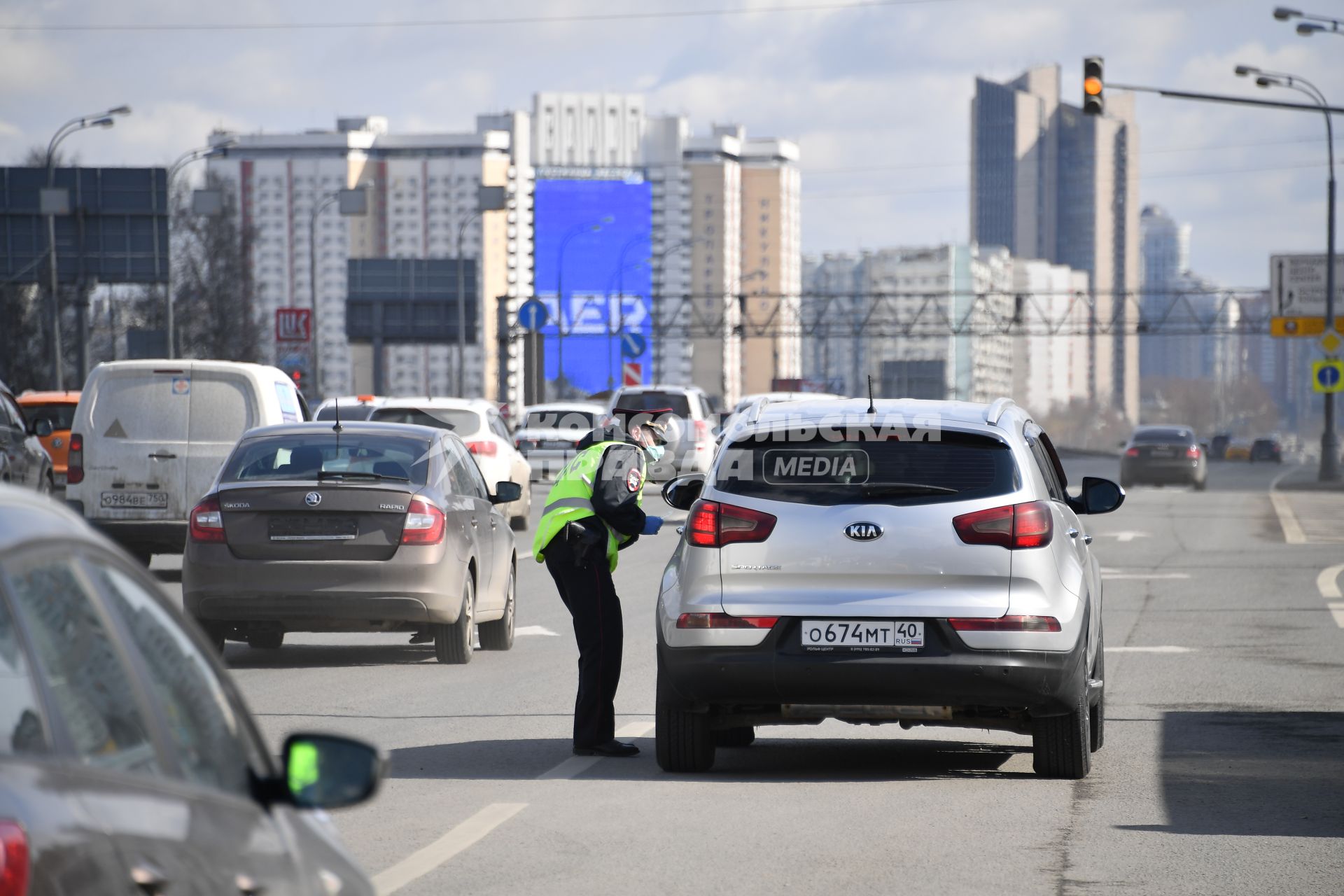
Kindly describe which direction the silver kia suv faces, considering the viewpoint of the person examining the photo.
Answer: facing away from the viewer

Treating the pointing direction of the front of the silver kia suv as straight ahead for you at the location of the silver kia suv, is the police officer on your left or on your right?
on your left

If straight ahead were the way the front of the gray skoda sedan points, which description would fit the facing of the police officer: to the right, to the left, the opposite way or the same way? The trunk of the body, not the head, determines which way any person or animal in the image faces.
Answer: to the right

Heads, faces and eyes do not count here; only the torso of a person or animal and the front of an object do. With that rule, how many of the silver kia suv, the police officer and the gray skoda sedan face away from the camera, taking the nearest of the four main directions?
2

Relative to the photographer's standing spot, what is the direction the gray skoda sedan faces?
facing away from the viewer

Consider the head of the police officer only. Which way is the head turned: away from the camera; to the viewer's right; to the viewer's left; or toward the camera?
to the viewer's right

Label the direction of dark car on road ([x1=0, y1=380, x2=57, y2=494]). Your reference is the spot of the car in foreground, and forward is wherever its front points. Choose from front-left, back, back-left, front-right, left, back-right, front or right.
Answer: front-left

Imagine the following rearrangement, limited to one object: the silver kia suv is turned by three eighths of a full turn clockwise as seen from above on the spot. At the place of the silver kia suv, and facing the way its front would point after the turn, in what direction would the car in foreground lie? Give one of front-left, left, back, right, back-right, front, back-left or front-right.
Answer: front-right

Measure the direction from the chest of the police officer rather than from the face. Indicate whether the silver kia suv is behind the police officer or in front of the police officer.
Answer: in front

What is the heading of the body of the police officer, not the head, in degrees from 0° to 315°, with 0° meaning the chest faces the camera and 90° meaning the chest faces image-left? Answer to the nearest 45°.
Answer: approximately 270°

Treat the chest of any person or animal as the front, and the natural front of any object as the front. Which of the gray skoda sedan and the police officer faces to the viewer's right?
the police officer

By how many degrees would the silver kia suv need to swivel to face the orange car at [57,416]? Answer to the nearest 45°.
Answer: approximately 45° to its left

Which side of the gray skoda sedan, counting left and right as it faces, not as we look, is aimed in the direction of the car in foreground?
back

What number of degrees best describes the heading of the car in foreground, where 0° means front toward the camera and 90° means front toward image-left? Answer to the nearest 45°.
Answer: approximately 225°

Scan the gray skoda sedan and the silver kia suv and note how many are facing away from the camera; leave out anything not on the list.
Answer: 2

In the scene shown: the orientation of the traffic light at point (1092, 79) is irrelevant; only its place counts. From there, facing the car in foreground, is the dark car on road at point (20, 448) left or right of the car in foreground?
right

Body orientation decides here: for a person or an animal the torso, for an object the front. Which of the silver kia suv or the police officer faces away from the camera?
the silver kia suv
